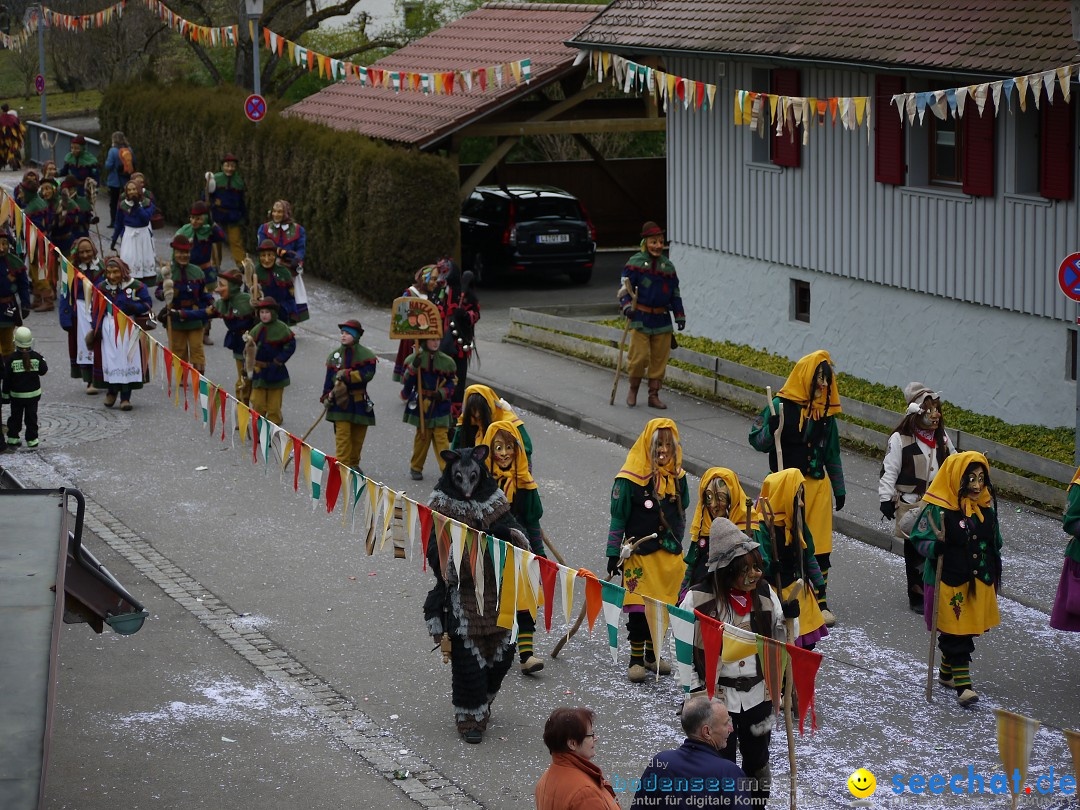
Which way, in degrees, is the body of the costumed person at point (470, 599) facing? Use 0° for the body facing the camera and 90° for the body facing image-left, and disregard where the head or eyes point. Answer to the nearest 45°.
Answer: approximately 0°

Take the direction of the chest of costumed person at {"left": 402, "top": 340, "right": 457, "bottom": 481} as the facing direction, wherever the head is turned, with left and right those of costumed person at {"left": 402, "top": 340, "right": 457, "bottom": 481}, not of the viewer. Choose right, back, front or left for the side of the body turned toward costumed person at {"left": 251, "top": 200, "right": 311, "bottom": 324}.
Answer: back

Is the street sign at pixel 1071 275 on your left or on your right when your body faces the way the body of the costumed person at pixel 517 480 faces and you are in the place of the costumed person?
on your left

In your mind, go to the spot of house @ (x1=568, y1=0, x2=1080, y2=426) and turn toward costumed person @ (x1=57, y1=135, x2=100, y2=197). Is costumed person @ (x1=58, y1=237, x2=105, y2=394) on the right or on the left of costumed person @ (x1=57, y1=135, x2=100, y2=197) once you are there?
left

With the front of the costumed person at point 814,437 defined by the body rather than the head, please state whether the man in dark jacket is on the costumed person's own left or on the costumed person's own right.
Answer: on the costumed person's own right

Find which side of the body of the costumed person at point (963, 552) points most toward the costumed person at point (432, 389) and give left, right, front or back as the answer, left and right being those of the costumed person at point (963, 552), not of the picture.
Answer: back

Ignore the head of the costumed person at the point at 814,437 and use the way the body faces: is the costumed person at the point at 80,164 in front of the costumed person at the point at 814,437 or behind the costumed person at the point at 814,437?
behind
